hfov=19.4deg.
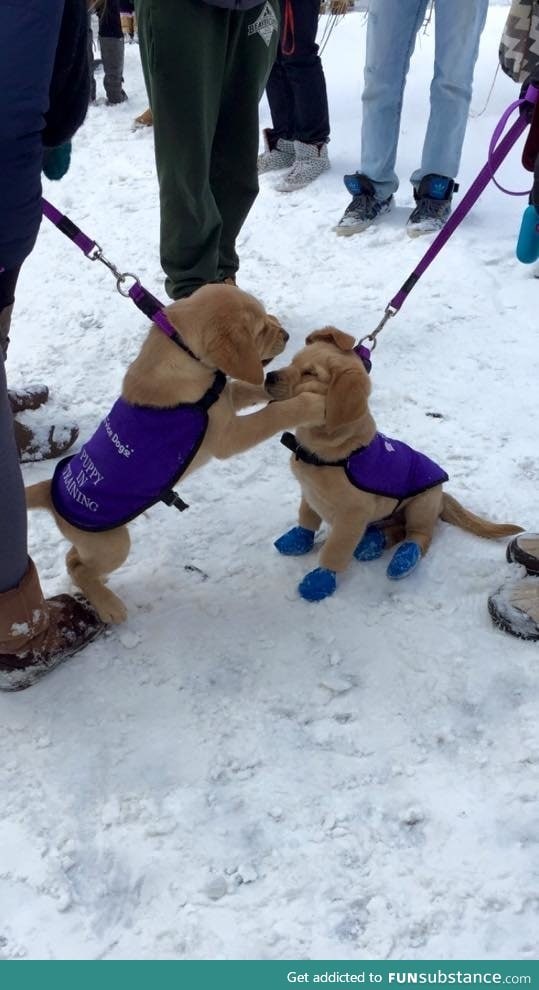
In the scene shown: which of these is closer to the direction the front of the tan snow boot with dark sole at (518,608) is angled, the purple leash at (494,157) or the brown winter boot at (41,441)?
the brown winter boot

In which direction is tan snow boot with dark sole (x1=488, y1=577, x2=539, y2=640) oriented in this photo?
to the viewer's left

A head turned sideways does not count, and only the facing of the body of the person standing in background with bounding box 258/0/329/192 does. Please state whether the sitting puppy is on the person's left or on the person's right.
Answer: on the person's left

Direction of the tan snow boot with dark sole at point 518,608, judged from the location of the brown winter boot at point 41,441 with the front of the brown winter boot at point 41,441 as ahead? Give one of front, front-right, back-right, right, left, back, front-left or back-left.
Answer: front-right

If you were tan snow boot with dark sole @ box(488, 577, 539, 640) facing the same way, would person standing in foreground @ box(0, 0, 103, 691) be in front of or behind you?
in front

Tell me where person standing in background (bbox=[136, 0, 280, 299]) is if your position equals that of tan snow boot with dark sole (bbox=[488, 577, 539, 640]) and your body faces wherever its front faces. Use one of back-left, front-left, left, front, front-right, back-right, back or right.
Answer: front-right

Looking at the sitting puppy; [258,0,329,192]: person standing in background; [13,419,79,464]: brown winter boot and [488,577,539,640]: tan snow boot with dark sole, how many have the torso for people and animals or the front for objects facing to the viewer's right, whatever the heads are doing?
1

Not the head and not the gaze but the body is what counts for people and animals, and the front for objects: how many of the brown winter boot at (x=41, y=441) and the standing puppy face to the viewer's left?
0

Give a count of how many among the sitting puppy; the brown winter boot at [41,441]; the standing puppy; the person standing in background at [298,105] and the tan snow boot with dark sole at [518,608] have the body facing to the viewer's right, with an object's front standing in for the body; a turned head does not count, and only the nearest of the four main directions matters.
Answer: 2

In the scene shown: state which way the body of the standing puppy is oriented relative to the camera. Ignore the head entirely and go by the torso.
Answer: to the viewer's right

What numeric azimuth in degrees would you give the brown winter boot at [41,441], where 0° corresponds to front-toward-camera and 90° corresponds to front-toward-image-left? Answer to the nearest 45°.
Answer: approximately 270°

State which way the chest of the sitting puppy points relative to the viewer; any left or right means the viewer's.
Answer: facing the viewer and to the left of the viewer
